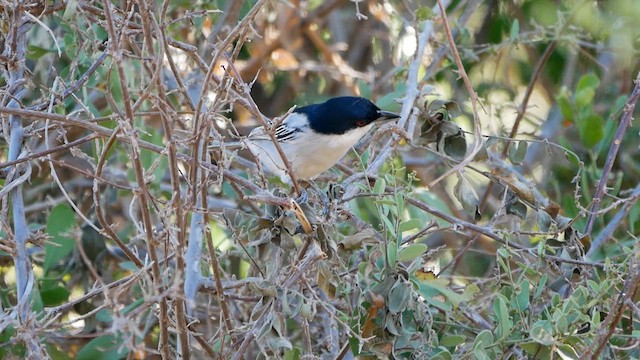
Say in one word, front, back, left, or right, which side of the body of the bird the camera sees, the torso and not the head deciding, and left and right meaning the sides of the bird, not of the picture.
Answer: right
